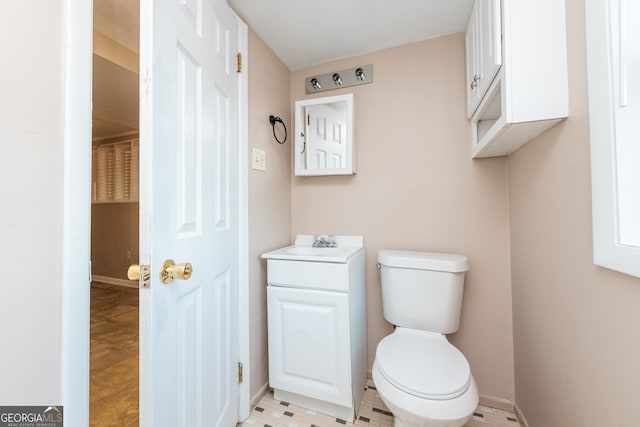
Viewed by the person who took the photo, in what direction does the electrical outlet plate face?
facing the viewer and to the right of the viewer

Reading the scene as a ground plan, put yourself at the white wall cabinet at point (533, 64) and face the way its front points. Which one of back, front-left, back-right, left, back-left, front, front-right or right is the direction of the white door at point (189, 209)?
front-left

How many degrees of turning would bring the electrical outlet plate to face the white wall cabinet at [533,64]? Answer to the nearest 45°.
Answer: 0° — it already faces it

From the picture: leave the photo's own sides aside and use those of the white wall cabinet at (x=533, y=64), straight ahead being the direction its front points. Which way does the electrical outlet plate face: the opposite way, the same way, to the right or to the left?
the opposite way

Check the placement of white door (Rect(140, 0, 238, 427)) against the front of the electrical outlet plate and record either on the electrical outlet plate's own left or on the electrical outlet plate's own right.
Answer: on the electrical outlet plate's own right

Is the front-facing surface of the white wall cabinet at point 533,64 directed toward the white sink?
yes

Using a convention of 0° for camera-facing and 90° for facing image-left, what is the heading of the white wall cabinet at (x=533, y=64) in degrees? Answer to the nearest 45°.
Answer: approximately 90°

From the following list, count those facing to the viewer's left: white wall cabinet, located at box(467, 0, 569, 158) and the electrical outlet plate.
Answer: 1

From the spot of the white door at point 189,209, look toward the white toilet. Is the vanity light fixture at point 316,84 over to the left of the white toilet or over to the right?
left
